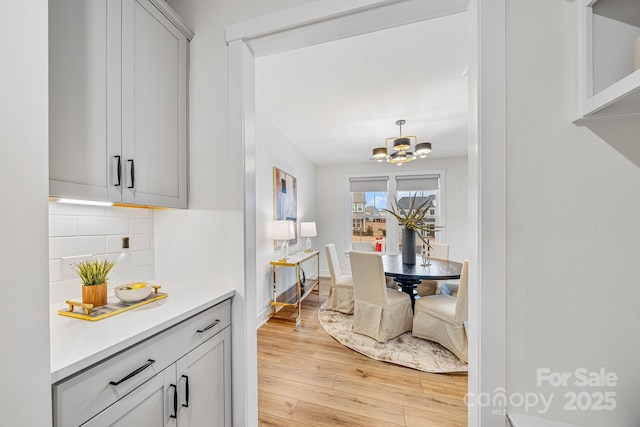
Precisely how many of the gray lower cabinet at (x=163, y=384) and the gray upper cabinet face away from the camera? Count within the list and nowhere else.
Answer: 0

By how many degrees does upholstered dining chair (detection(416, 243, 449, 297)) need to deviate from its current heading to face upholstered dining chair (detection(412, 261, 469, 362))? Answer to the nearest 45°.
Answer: approximately 45° to its left

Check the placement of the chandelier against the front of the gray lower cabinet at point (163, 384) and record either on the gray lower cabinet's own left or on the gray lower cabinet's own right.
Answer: on the gray lower cabinet's own left

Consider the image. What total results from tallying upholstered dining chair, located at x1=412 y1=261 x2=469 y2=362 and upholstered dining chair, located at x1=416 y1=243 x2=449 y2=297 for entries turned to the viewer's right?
0

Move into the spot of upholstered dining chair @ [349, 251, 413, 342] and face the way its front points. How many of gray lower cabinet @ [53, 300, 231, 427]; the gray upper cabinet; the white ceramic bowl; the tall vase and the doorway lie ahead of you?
1

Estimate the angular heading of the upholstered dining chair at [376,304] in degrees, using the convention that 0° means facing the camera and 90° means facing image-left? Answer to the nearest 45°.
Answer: approximately 225°

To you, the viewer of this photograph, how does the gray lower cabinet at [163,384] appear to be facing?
facing the viewer and to the right of the viewer

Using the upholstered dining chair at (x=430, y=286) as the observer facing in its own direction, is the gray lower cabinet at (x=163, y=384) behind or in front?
in front

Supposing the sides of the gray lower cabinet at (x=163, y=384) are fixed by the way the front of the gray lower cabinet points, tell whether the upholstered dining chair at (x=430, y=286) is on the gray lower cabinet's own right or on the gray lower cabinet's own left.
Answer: on the gray lower cabinet's own left

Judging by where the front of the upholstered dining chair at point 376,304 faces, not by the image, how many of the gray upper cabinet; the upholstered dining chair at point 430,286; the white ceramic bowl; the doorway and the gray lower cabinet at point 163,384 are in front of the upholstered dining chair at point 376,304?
1

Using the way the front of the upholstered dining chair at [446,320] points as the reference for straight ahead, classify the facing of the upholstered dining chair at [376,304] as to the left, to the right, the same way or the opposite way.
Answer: to the right
